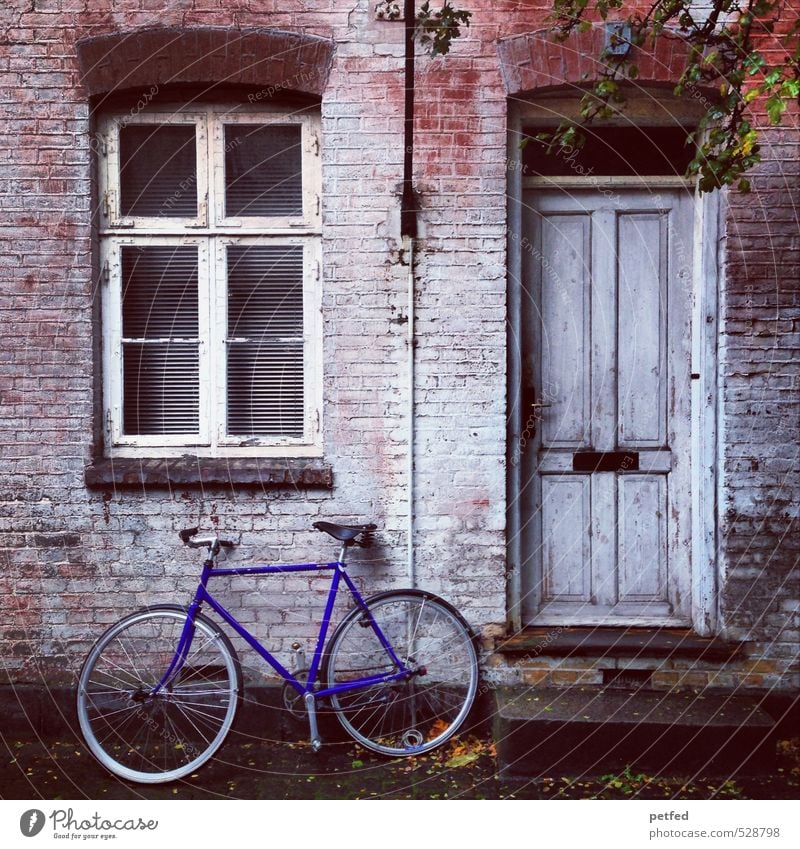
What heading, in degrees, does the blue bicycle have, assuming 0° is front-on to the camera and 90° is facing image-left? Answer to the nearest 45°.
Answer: approximately 90°

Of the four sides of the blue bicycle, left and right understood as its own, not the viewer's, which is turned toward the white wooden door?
back
